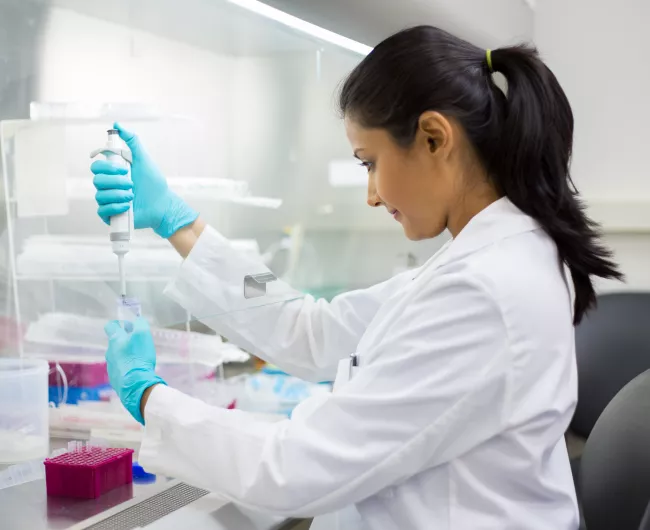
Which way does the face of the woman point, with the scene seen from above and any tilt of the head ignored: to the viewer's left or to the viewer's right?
to the viewer's left

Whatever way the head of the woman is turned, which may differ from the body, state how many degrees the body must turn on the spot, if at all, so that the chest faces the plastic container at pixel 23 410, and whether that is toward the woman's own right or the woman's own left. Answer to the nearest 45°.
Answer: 0° — they already face it

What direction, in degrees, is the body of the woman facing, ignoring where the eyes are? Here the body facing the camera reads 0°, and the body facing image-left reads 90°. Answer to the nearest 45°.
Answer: approximately 90°

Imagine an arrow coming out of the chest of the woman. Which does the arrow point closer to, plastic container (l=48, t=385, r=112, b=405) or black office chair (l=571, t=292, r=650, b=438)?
the plastic container

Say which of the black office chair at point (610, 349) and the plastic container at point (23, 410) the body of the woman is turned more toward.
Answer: the plastic container

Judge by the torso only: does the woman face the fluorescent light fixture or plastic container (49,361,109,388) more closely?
the plastic container

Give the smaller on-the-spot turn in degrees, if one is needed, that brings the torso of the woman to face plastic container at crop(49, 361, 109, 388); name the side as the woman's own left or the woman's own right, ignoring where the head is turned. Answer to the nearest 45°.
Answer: approximately 45° to the woman's own right

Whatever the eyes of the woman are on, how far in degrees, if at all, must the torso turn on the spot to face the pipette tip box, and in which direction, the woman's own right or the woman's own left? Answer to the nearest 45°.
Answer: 0° — they already face it
